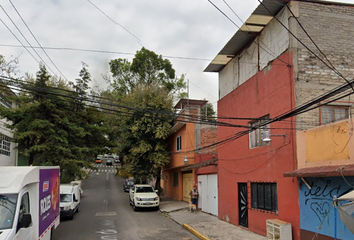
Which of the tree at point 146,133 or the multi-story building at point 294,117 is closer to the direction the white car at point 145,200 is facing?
the multi-story building

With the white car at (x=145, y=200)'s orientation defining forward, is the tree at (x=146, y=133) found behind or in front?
behind

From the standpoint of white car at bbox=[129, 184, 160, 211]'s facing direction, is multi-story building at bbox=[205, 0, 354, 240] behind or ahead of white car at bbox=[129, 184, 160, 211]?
ahead

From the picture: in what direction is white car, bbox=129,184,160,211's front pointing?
toward the camera

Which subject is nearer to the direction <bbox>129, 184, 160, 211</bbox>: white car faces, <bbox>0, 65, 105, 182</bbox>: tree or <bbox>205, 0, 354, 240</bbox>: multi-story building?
the multi-story building

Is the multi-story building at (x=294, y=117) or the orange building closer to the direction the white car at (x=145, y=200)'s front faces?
the multi-story building

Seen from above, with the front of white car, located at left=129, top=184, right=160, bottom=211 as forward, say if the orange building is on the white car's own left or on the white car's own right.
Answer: on the white car's own left

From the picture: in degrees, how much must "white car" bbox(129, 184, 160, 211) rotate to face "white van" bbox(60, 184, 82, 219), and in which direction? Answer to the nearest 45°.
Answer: approximately 45° to its right

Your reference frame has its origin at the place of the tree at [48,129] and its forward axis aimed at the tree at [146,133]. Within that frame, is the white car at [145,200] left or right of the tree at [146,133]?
right
